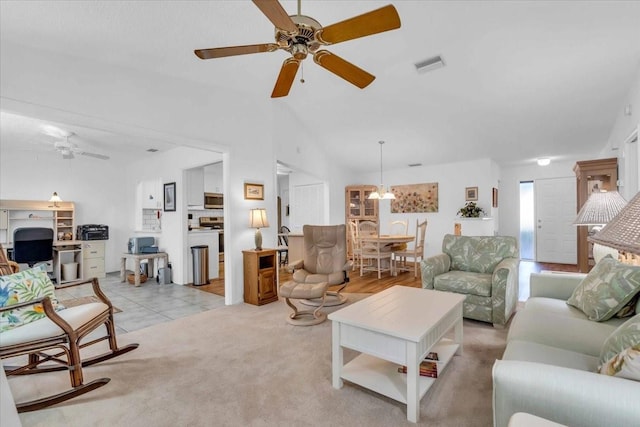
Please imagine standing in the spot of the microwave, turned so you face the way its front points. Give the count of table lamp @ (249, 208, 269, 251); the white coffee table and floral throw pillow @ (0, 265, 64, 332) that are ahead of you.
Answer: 3

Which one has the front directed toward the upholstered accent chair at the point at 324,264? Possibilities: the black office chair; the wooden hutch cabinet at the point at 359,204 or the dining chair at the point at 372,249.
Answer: the wooden hutch cabinet

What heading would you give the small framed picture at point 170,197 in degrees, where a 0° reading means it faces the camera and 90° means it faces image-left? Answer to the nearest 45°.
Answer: approximately 45°

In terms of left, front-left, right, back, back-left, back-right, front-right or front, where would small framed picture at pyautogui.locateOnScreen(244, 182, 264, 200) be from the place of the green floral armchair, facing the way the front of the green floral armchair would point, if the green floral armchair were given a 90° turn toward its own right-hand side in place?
front-left

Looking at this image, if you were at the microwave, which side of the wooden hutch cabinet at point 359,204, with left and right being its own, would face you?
right

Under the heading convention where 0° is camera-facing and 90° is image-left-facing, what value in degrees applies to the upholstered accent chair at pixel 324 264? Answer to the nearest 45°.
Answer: approximately 45°

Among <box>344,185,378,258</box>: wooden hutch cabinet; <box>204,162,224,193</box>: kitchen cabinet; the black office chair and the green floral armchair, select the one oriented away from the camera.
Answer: the black office chair

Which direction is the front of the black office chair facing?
away from the camera

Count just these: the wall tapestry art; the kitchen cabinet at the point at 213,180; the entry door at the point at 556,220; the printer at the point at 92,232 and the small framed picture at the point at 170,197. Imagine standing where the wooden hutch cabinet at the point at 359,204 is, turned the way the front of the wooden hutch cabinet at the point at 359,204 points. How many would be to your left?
2

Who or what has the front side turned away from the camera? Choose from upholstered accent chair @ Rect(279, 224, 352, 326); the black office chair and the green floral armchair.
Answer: the black office chair

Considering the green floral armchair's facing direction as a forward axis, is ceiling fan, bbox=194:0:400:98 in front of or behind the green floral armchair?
in front

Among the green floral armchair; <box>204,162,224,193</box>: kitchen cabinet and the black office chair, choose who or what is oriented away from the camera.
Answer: the black office chair

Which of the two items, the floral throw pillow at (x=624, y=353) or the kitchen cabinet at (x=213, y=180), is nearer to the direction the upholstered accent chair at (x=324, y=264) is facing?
the floral throw pillow
